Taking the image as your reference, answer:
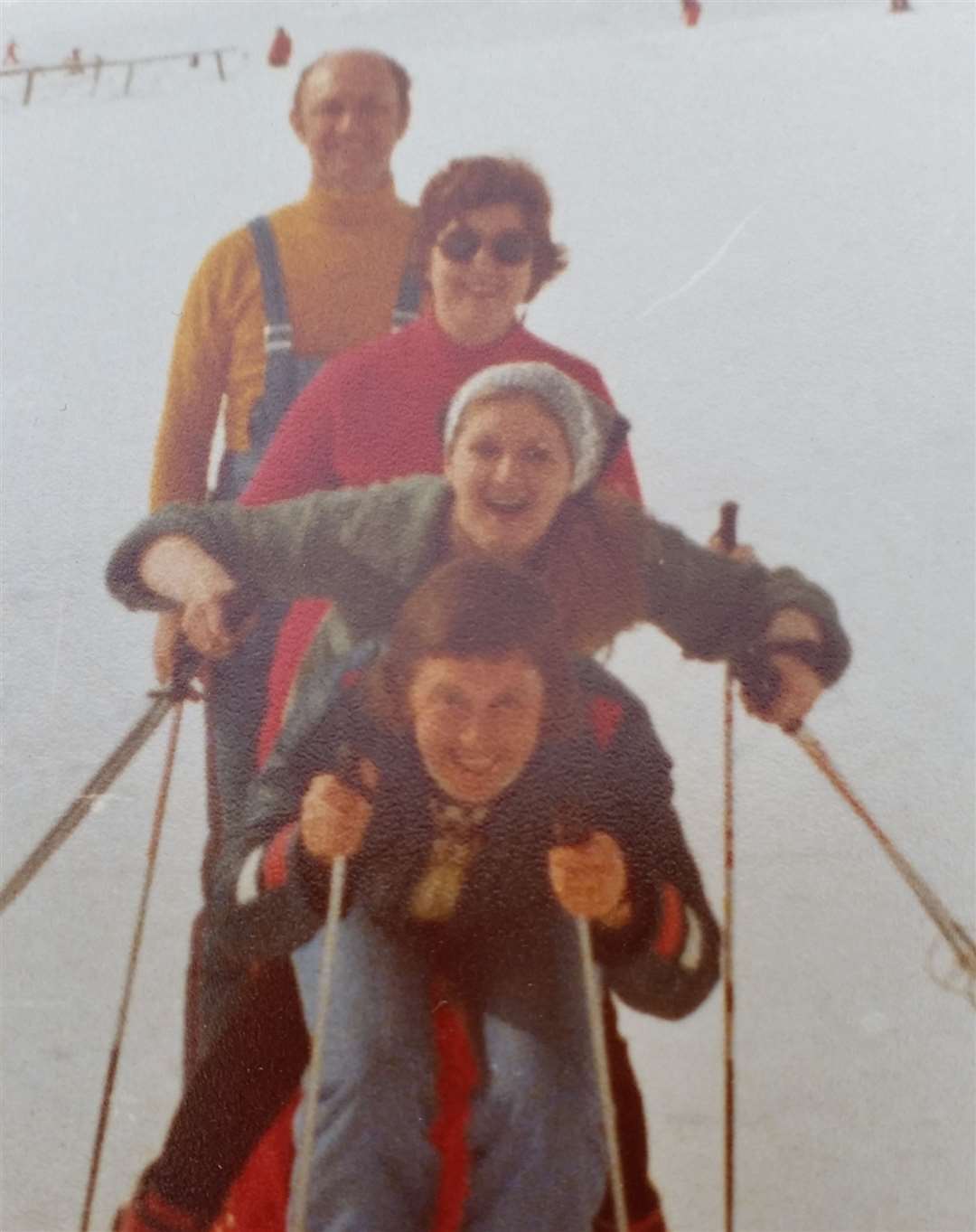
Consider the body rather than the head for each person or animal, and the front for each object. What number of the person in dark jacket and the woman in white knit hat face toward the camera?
2

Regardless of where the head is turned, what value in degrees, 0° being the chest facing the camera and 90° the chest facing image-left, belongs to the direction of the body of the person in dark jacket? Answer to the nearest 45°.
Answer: approximately 0°

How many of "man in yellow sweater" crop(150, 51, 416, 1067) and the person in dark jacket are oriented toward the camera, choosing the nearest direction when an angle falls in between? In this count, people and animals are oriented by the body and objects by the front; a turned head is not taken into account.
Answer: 2

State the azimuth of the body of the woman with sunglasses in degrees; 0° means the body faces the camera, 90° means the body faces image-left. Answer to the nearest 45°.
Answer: approximately 0°

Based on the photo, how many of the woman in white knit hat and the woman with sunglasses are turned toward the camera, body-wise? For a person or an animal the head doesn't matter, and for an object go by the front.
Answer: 2
